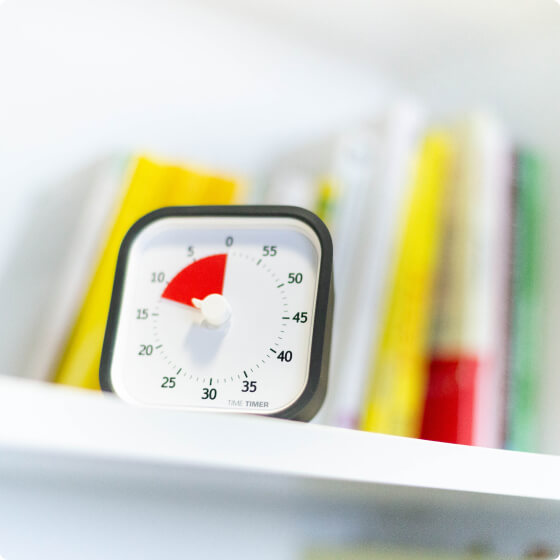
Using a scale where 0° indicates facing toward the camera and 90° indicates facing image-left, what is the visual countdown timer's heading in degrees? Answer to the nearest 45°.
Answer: approximately 0°
